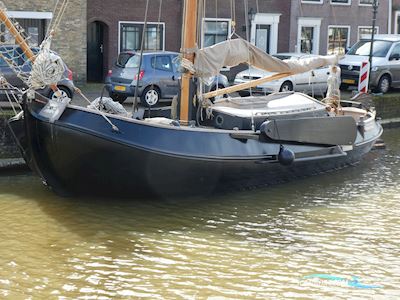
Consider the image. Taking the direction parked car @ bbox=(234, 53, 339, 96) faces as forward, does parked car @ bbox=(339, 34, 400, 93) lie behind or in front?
behind

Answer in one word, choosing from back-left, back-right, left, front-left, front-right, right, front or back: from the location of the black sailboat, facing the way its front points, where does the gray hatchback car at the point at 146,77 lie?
back-right

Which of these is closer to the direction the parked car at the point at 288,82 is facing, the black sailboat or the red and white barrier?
the black sailboat

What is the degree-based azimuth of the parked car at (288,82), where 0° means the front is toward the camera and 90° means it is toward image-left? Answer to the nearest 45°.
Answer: approximately 45°

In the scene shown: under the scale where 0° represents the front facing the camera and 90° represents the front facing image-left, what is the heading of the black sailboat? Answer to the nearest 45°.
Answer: approximately 45°

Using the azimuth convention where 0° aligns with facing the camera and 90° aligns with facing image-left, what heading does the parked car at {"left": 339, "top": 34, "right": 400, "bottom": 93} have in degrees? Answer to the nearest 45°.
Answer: approximately 45°

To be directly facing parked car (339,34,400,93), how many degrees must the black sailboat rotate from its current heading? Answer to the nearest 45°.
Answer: approximately 180°
